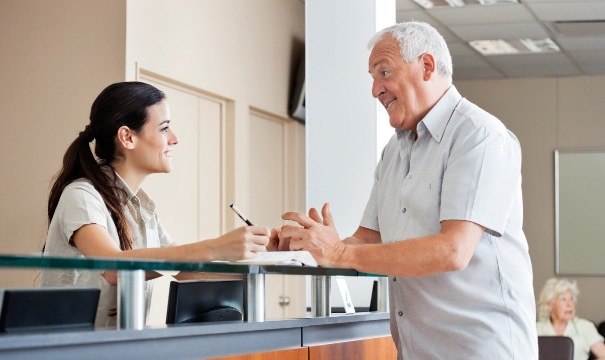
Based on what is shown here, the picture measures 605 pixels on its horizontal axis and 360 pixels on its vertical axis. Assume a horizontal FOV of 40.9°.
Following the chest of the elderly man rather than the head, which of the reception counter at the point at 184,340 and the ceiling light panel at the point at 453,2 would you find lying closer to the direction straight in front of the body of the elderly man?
the reception counter

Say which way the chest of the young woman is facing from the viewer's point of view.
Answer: to the viewer's right

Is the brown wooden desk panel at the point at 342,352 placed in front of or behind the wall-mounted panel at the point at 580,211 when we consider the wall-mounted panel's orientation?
in front

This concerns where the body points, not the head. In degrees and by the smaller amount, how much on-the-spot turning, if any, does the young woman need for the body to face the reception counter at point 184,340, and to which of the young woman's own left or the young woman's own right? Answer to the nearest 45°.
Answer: approximately 90° to the young woman's own right

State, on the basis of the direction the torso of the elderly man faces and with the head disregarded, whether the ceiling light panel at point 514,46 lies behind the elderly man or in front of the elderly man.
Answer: behind

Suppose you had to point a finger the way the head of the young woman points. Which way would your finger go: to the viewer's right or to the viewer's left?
to the viewer's right

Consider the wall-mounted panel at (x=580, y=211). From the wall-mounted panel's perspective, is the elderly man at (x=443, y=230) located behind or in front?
in front

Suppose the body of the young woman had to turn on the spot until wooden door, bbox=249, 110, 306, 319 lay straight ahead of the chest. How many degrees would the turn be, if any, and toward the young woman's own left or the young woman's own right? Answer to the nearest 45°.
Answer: approximately 90° to the young woman's own left

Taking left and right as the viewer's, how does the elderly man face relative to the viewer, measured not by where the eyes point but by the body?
facing the viewer and to the left of the viewer

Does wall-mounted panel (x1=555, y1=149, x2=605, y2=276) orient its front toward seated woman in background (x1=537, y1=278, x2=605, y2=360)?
yes
